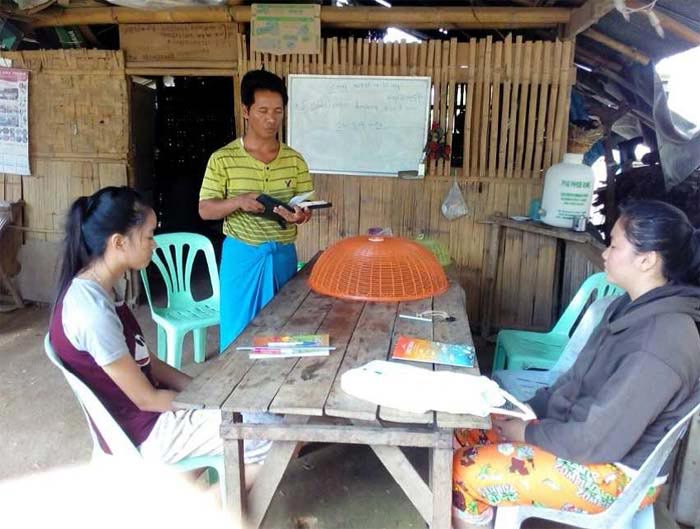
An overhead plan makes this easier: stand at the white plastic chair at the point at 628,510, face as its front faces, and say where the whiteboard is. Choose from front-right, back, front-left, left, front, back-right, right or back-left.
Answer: front-right

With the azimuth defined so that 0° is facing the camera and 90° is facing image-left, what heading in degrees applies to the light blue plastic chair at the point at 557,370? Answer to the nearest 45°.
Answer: approximately 90°

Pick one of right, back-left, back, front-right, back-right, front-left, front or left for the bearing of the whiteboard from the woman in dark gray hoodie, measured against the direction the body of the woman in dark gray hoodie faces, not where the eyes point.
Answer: front-right

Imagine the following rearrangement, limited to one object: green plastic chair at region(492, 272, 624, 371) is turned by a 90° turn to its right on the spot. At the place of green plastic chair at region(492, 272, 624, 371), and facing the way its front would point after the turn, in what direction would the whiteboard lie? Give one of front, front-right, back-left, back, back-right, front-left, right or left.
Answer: front-left

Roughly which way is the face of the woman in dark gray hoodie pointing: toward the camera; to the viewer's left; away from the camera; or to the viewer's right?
to the viewer's left

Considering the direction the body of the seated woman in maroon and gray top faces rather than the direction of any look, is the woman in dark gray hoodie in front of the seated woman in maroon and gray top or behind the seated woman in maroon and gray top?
in front

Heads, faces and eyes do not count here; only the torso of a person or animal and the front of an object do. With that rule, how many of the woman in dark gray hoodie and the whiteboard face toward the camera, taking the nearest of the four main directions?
1

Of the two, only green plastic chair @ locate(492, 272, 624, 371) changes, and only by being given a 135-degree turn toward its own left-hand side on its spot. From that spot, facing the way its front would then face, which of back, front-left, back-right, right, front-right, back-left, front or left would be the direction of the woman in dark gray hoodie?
front-right

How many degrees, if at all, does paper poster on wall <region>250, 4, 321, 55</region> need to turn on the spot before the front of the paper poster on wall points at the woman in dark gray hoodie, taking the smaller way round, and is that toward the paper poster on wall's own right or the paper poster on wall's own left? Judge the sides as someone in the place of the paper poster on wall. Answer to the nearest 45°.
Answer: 0° — it already faces them

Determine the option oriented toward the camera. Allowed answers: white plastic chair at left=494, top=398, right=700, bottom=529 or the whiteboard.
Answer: the whiteboard

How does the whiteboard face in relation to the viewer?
toward the camera

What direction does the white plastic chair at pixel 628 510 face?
to the viewer's left

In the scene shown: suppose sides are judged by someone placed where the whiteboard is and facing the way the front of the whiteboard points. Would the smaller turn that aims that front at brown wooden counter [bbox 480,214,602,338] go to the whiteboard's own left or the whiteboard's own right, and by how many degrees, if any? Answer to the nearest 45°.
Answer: approximately 90° to the whiteboard's own left

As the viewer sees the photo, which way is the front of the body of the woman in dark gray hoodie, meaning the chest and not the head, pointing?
to the viewer's left

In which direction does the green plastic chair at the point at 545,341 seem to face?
to the viewer's left

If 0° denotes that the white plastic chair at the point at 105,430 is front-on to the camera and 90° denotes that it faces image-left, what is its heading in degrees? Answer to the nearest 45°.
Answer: approximately 270°

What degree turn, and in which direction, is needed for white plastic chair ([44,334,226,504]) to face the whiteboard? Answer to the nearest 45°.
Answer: approximately 45° to its left

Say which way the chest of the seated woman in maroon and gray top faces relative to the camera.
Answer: to the viewer's right

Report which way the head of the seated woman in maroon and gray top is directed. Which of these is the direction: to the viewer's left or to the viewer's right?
to the viewer's right

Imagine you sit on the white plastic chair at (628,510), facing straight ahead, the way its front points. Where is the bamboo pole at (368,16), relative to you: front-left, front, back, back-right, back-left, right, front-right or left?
front-right

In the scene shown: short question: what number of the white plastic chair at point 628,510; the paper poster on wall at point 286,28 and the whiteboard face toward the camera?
2
